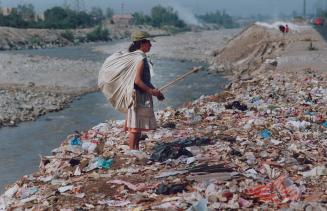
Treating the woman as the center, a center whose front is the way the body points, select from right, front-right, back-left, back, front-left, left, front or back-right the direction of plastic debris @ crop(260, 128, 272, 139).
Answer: front-left

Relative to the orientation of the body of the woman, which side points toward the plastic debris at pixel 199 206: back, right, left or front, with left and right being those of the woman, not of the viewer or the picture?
right

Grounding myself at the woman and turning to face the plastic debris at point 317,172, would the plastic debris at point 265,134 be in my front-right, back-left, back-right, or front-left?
front-left

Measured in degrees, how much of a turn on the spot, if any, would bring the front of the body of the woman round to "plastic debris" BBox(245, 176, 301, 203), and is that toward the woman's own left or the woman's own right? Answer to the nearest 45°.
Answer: approximately 45° to the woman's own right

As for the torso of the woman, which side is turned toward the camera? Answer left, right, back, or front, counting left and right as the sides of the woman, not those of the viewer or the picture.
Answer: right

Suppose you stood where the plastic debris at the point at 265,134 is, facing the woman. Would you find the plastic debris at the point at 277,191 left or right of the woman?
left

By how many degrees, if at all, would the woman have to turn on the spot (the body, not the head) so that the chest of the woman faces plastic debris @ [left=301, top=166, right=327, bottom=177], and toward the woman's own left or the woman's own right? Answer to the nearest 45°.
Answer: approximately 45° to the woman's own right

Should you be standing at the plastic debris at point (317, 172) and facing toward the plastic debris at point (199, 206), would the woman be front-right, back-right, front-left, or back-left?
front-right

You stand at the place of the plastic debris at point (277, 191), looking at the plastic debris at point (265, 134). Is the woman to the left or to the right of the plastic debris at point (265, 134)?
left

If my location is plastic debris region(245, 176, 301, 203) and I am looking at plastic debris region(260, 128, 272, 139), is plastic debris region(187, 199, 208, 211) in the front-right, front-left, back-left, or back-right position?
back-left

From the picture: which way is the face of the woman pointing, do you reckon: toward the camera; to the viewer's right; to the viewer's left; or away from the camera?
to the viewer's right

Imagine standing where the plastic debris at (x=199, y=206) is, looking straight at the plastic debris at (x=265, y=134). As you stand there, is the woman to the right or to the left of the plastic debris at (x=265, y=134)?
left
